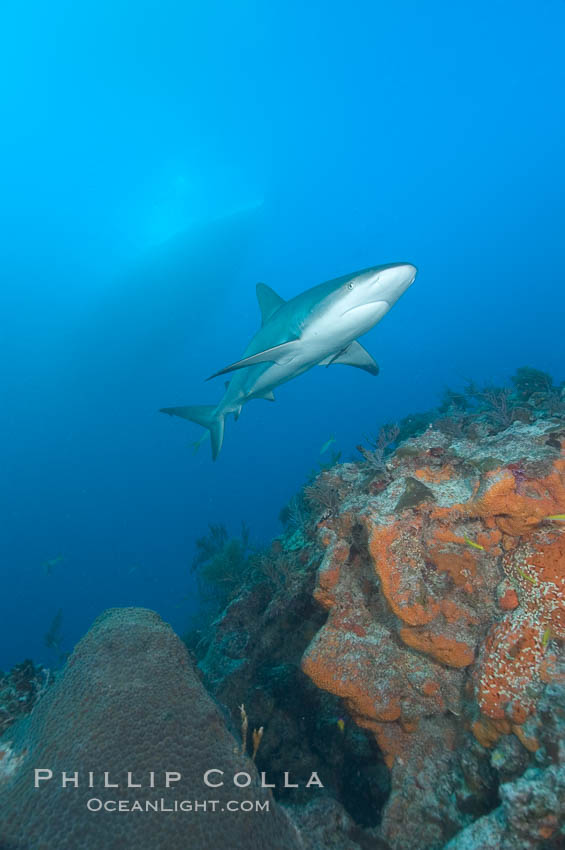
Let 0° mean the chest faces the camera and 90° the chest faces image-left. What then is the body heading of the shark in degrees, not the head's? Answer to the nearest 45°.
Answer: approximately 315°

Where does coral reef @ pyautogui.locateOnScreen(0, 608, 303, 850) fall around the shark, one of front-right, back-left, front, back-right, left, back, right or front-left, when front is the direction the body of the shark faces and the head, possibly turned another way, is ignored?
right
